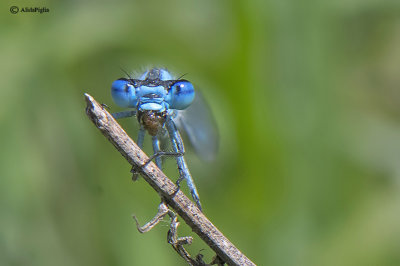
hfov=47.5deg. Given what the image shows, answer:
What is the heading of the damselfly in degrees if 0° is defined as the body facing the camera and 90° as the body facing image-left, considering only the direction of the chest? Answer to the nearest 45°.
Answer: approximately 0°
